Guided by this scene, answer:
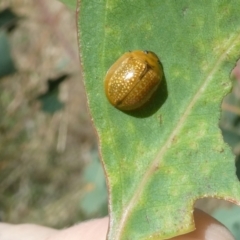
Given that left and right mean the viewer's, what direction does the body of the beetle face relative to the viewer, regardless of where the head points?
facing away from the viewer and to the right of the viewer

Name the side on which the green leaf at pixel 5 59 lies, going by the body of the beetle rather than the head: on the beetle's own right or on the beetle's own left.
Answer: on the beetle's own left
